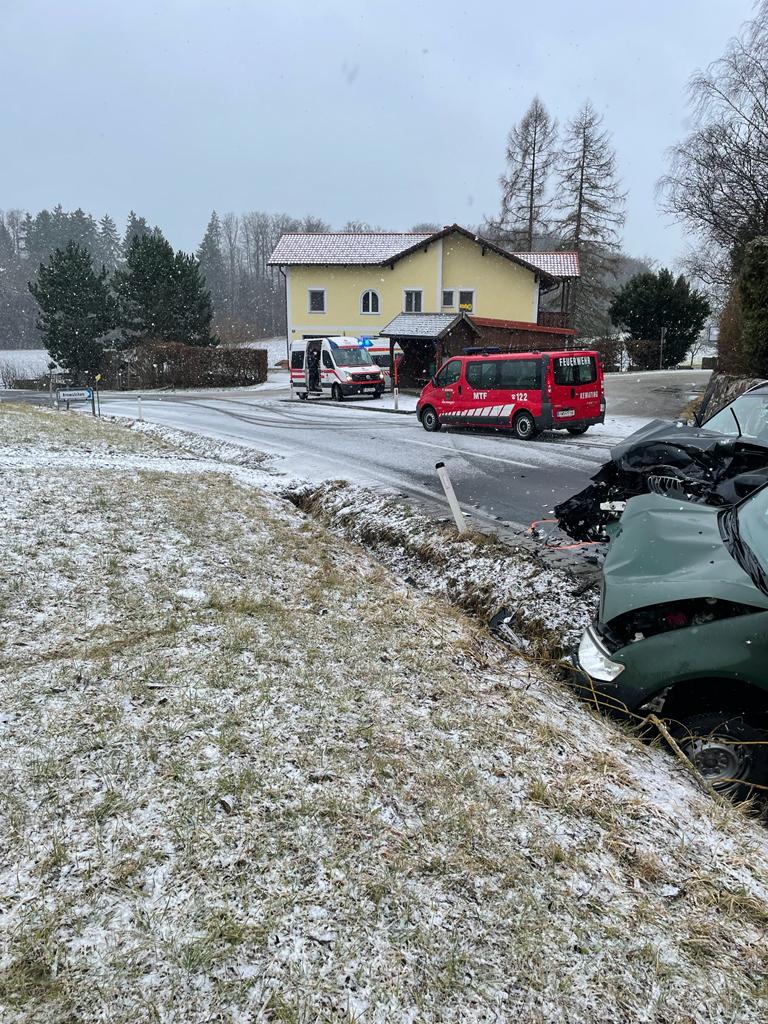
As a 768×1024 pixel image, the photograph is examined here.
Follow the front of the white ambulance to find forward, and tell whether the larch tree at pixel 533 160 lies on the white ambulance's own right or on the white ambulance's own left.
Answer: on the white ambulance's own left

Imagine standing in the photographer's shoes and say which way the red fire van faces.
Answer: facing away from the viewer and to the left of the viewer

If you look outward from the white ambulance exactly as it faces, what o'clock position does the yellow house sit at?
The yellow house is roughly at 8 o'clock from the white ambulance.

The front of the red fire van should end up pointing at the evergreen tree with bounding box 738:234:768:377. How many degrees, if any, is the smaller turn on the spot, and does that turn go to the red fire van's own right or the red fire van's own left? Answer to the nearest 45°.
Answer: approximately 135° to the red fire van's own right

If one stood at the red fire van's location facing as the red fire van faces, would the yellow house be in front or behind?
in front

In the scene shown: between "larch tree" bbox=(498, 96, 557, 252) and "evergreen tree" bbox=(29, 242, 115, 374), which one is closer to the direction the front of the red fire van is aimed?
the evergreen tree

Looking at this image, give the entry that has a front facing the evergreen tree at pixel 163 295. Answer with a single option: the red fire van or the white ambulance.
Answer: the red fire van

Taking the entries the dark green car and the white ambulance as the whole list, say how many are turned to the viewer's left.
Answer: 1

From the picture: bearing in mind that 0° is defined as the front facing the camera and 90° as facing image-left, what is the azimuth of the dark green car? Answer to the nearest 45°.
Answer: approximately 90°

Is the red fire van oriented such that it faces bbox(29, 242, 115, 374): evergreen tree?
yes

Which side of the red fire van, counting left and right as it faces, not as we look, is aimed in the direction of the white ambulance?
front

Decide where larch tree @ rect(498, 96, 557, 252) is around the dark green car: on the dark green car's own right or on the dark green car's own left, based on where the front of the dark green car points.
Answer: on the dark green car's own right
